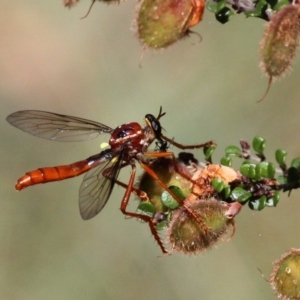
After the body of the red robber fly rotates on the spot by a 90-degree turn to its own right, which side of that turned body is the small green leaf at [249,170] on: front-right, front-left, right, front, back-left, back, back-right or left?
front-left

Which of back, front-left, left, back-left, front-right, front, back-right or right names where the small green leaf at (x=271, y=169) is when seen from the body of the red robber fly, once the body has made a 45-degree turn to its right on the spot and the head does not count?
front

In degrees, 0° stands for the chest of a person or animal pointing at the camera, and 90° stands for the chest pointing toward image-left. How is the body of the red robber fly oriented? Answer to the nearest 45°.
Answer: approximately 270°

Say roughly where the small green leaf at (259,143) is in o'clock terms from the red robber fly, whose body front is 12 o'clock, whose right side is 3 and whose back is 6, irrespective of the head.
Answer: The small green leaf is roughly at 1 o'clock from the red robber fly.
